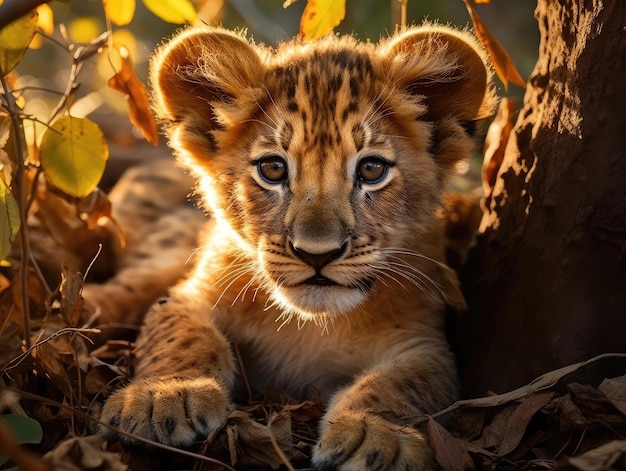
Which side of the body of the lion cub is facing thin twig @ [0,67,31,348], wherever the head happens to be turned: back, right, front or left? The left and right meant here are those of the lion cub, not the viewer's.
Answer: right

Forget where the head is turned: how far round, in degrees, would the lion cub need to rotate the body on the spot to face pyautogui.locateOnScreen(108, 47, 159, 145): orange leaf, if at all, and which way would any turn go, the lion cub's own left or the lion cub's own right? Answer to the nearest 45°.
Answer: approximately 90° to the lion cub's own right

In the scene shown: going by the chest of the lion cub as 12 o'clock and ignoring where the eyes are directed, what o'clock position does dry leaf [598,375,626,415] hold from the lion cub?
The dry leaf is roughly at 10 o'clock from the lion cub.

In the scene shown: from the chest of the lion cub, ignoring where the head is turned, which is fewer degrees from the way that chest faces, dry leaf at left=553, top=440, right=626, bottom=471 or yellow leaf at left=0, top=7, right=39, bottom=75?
the dry leaf

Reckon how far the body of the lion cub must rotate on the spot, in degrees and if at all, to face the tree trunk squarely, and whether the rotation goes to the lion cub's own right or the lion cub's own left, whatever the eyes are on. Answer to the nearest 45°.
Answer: approximately 90° to the lion cub's own left

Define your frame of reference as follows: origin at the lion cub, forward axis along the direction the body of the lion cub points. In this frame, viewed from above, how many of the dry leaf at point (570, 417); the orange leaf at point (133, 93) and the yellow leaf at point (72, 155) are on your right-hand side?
2

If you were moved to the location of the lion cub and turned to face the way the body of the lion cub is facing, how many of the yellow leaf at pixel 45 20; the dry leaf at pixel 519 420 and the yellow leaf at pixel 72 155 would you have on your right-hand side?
2

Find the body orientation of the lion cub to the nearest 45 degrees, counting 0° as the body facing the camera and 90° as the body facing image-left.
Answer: approximately 0°

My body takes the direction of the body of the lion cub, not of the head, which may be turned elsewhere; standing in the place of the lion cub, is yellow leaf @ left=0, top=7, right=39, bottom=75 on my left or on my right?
on my right

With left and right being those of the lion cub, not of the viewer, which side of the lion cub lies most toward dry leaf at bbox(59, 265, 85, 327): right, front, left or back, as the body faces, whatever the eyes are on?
right

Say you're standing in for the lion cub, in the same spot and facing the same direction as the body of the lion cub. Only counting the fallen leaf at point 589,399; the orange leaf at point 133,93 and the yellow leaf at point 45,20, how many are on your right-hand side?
2
